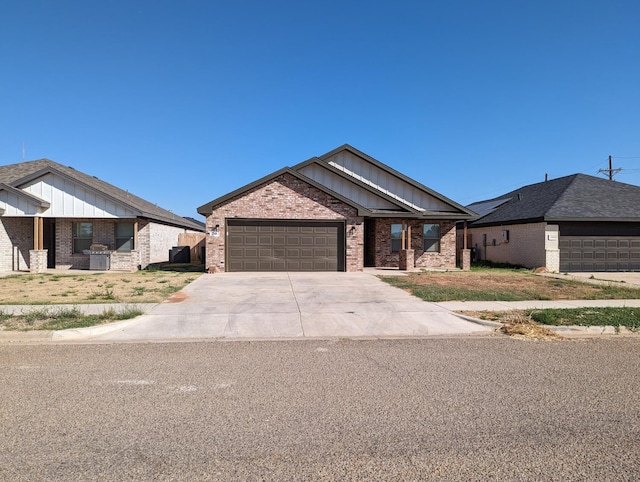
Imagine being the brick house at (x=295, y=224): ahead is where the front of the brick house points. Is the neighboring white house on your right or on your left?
on your right

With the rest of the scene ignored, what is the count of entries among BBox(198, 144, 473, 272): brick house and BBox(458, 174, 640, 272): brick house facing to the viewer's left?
0

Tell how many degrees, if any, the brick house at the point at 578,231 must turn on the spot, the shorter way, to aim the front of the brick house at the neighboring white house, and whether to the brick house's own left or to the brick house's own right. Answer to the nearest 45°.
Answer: approximately 90° to the brick house's own right

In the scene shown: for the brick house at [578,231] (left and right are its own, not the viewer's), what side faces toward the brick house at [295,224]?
right

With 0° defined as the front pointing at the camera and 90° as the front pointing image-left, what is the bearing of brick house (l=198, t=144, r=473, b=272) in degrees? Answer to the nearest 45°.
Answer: approximately 0°

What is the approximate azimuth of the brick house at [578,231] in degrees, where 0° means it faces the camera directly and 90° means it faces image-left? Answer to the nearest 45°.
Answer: approximately 315°
